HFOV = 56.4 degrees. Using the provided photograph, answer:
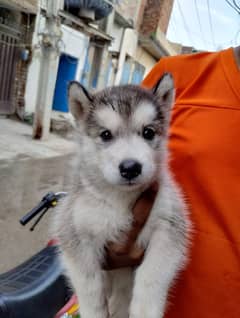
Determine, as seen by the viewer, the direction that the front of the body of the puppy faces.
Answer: toward the camera
